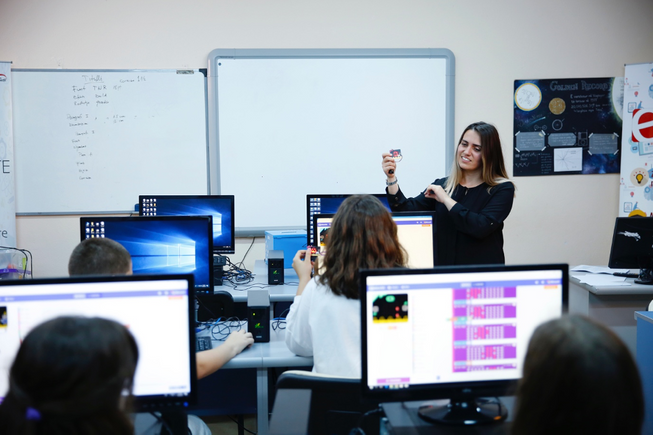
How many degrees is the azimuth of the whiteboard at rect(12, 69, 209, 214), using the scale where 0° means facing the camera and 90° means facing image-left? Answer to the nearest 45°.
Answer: approximately 0°

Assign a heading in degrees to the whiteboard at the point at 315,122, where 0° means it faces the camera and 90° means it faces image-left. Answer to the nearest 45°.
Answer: approximately 0°

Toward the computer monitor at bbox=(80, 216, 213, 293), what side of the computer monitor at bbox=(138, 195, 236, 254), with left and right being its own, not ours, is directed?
front

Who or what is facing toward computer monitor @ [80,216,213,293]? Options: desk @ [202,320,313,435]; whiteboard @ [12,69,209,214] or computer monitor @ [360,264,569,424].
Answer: the whiteboard

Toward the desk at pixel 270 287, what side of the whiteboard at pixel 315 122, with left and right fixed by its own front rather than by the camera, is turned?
front

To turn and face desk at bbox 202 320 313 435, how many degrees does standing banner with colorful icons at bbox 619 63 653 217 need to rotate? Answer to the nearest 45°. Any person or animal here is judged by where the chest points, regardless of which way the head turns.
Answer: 0° — it already faces it

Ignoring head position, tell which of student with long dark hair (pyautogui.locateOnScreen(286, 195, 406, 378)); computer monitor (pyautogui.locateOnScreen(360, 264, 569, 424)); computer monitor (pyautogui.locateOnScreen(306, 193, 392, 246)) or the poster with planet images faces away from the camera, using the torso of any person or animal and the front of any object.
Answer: the student with long dark hair

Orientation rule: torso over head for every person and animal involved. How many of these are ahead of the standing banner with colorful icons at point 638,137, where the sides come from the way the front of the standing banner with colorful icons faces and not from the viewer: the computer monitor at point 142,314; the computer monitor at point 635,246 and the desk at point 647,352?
3

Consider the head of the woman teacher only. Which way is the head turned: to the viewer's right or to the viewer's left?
to the viewer's left

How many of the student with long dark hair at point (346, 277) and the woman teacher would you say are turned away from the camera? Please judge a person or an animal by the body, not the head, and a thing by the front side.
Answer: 1

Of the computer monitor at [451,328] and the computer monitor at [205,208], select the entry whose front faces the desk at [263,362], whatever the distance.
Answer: the computer monitor at [205,208]

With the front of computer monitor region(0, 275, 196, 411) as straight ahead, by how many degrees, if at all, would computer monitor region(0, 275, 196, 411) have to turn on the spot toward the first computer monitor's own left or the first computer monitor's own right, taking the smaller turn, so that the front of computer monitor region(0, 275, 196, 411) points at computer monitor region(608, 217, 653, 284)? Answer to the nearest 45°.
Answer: approximately 90° to the first computer monitor's own left

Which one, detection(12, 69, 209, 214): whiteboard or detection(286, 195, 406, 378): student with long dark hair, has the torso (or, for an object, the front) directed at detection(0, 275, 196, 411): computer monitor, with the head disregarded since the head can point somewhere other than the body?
the whiteboard

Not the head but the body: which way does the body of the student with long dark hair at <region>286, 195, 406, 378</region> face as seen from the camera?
away from the camera

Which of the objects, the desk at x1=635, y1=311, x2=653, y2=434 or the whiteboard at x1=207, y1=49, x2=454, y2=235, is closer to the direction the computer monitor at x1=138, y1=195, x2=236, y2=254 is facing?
the desk

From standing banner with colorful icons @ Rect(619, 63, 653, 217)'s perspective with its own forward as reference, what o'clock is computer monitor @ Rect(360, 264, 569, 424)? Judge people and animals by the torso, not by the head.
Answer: The computer monitor is roughly at 12 o'clock from the standing banner with colorful icons.

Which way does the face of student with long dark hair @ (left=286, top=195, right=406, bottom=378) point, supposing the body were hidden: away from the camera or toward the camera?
away from the camera

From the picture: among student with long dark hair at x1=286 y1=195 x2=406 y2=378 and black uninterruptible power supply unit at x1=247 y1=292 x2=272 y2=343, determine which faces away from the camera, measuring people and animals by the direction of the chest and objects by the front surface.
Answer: the student with long dark hair
